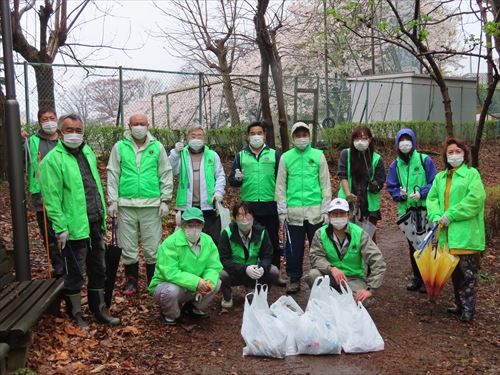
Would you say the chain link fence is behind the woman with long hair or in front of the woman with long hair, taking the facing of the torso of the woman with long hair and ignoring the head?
behind

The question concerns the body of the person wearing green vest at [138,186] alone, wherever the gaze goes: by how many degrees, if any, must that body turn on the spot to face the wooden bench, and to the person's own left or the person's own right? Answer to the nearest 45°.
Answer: approximately 45° to the person's own right

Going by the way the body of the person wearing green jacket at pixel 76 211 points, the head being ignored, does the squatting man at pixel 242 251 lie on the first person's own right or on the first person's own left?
on the first person's own left

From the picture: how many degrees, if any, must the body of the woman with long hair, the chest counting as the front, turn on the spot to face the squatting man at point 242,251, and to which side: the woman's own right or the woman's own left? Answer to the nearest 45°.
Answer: approximately 45° to the woman's own right

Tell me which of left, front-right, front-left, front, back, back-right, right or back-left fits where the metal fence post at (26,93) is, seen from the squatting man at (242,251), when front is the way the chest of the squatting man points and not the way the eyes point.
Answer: back-right

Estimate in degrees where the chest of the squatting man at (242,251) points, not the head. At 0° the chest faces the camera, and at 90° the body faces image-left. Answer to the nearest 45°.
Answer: approximately 0°

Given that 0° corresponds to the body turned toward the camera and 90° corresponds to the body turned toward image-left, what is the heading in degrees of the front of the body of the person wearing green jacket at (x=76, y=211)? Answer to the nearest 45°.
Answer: approximately 315°
